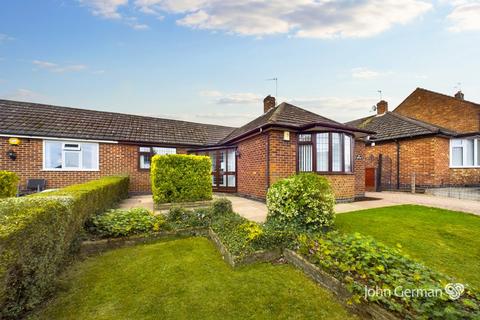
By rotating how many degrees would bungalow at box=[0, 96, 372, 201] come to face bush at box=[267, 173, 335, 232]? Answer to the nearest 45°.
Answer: approximately 45° to its left

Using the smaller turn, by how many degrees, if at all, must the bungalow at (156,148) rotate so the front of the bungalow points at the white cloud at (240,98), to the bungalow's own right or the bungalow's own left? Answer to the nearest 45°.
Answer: approximately 135° to the bungalow's own left

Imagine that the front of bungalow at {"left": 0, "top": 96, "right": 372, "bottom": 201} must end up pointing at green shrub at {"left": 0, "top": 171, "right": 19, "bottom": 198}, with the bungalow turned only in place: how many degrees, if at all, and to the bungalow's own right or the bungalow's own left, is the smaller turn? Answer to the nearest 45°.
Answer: approximately 45° to the bungalow's own right

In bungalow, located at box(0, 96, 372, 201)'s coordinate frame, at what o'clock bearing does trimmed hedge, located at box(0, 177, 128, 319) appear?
The trimmed hedge is roughly at 12 o'clock from the bungalow.

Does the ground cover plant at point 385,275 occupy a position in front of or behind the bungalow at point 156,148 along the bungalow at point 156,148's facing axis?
in front

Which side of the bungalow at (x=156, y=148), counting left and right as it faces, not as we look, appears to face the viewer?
front

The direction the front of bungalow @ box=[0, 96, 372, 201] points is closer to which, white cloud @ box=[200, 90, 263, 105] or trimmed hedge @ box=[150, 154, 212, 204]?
the trimmed hedge

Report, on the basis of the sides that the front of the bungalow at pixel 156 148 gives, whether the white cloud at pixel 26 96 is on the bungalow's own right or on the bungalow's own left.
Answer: on the bungalow's own right

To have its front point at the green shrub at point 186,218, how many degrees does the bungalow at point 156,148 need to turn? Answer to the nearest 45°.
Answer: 0° — it already faces it

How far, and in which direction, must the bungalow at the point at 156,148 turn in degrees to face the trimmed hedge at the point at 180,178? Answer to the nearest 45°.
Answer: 0° — it already faces it

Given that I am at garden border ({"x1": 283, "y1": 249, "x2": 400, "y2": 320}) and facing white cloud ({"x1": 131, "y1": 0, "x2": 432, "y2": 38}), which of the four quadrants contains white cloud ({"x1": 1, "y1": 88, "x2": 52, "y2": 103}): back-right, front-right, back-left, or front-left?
front-left
